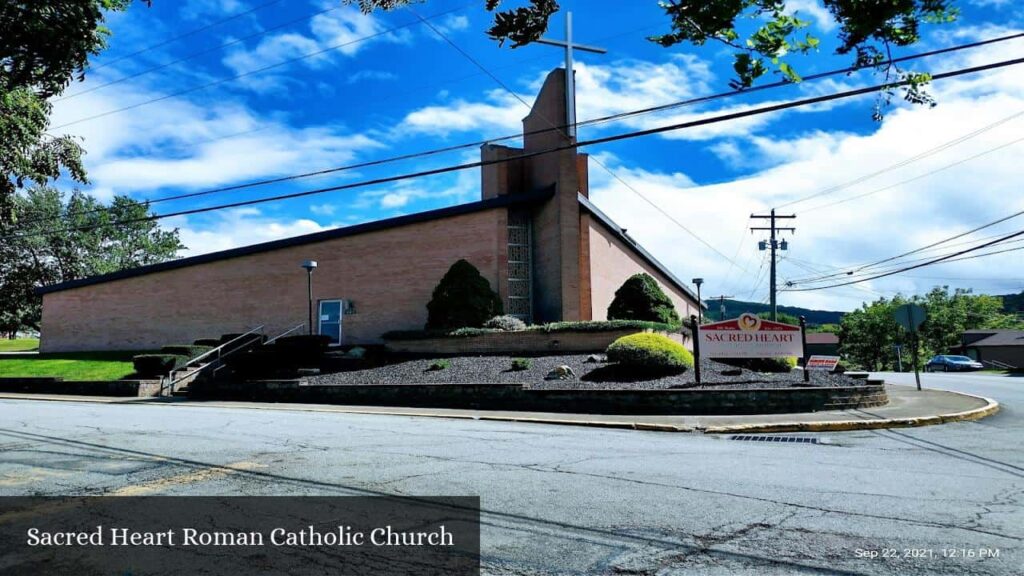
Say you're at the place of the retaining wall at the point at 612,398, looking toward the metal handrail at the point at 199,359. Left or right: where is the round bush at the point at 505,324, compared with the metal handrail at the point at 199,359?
right

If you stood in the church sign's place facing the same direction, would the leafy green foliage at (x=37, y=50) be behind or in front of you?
in front

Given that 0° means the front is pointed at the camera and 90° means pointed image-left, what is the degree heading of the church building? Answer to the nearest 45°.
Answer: approximately 315°

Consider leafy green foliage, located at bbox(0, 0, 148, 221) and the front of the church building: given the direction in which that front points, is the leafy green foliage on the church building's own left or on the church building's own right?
on the church building's own right

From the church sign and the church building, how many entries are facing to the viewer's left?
0

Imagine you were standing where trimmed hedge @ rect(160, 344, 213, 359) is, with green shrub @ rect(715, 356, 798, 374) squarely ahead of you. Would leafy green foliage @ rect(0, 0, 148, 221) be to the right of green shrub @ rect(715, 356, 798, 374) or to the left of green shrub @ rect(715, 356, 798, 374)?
right

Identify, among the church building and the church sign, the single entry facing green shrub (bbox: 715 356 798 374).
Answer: the church building

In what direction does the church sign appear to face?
toward the camera

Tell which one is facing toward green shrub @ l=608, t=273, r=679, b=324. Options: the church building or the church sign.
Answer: the church building

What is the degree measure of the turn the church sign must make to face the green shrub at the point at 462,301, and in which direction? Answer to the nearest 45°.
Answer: approximately 135° to its right

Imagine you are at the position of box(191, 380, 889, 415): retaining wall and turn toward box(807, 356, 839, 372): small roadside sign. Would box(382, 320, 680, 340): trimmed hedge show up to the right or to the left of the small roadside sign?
left
